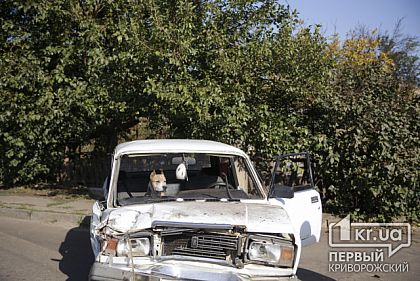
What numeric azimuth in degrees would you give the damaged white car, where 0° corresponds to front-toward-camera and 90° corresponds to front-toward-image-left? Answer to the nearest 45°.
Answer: approximately 0°
